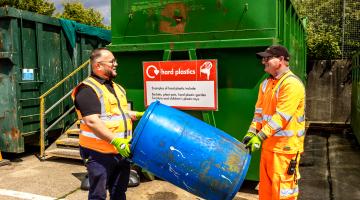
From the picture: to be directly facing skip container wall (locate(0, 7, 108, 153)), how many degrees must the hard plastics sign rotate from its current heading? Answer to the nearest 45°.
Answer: approximately 135° to its right

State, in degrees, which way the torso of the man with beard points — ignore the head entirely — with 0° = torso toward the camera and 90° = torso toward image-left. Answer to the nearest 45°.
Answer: approximately 315°

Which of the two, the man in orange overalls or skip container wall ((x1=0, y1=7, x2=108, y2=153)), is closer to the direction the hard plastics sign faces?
the man in orange overalls

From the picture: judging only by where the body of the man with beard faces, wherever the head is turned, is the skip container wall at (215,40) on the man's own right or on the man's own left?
on the man's own left

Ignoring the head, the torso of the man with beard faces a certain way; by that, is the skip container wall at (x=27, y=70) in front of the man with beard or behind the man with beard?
behind

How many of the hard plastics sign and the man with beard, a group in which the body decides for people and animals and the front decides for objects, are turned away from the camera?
0

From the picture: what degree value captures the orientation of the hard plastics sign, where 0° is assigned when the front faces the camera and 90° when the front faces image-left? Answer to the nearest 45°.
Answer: approximately 0°

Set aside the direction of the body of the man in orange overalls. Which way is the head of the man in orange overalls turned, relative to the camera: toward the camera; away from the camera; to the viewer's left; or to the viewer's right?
to the viewer's left

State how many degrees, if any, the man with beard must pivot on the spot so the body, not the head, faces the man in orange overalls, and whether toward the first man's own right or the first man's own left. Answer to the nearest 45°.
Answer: approximately 45° to the first man's own left

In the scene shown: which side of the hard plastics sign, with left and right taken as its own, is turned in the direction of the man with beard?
front

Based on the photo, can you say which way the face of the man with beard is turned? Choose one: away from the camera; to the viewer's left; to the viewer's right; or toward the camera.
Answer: to the viewer's right

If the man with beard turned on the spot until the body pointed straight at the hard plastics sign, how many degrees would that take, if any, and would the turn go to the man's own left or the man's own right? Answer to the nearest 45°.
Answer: approximately 90° to the man's own left

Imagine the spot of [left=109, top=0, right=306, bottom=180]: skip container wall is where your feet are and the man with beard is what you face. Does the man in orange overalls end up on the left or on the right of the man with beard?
left

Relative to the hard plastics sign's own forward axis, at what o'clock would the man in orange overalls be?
The man in orange overalls is roughly at 11 o'clock from the hard plastics sign.
